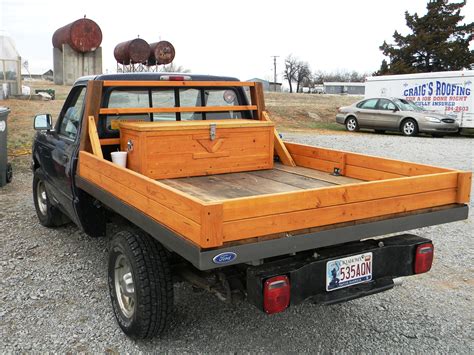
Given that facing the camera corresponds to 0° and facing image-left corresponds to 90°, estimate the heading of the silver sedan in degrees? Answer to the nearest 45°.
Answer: approximately 315°

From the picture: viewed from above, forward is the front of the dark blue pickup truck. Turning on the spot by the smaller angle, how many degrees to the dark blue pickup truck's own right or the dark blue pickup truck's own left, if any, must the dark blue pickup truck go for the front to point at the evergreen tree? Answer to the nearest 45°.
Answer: approximately 45° to the dark blue pickup truck's own right

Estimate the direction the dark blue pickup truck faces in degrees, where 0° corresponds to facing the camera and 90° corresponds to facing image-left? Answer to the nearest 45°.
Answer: approximately 135°

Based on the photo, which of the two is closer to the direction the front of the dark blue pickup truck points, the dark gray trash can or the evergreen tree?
the dark gray trash can

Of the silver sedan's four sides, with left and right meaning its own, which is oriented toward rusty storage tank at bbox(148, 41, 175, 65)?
back
